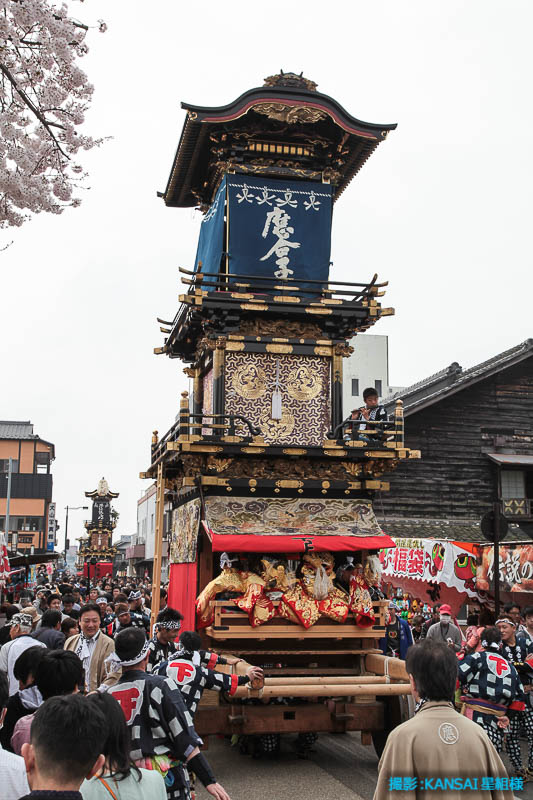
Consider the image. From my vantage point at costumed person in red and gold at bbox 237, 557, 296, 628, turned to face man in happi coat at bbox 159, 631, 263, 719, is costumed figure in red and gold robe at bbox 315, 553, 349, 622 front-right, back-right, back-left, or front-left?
back-left

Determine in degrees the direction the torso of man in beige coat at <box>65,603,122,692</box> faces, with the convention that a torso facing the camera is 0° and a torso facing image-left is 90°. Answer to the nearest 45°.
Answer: approximately 0°

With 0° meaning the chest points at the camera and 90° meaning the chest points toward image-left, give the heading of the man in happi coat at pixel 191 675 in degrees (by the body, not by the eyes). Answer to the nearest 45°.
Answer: approximately 225°

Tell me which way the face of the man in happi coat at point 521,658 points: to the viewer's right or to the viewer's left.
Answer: to the viewer's left

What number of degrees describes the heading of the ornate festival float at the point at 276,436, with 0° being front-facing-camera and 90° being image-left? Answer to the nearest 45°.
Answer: approximately 0°

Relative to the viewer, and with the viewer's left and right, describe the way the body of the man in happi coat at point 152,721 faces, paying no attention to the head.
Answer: facing away from the viewer and to the right of the viewer

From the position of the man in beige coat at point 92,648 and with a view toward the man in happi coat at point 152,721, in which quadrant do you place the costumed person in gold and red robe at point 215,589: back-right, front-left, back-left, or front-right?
back-left

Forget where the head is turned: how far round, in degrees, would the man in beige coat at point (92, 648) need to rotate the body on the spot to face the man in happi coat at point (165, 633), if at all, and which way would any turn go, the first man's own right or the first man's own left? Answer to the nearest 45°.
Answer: approximately 45° to the first man's own left

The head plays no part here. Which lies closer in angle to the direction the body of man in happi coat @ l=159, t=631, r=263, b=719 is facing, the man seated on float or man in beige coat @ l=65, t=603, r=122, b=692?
the man seated on float

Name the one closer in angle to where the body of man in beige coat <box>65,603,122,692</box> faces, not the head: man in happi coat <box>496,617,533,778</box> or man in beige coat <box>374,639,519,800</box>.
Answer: the man in beige coat

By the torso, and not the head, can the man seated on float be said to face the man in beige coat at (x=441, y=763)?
yes
